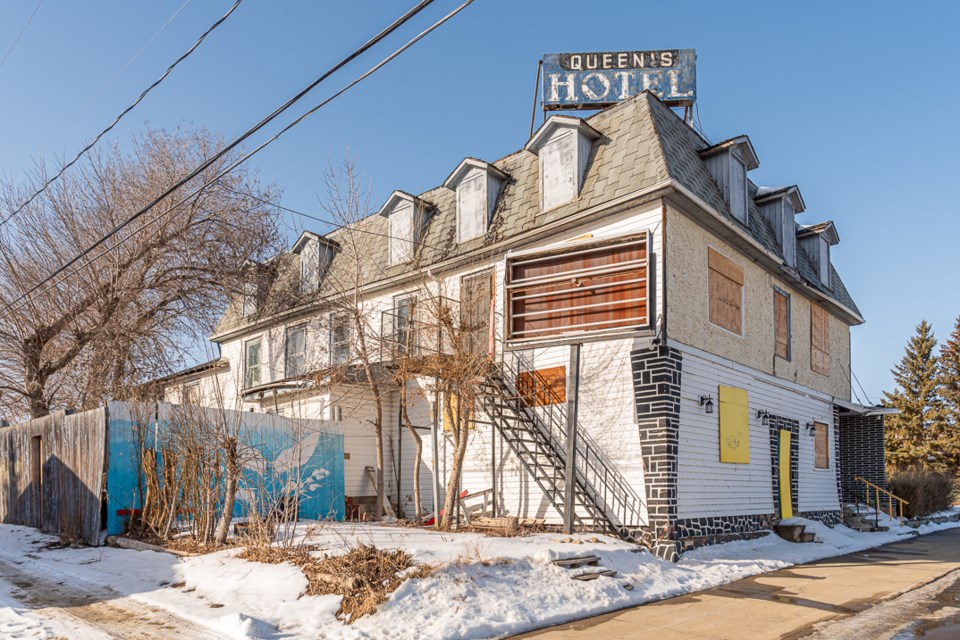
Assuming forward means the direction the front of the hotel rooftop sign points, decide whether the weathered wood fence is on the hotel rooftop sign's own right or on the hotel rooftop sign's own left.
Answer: on the hotel rooftop sign's own right

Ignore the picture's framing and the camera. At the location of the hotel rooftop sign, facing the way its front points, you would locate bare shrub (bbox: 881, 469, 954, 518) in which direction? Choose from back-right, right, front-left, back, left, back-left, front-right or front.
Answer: back-left

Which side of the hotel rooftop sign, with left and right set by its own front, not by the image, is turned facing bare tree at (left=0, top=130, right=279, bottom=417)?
right

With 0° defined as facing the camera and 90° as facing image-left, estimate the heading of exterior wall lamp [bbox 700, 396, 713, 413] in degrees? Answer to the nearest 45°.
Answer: approximately 315°

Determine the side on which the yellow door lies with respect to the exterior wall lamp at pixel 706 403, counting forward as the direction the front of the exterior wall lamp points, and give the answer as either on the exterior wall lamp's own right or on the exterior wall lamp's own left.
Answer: on the exterior wall lamp's own left

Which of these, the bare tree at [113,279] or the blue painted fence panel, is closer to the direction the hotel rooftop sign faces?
the blue painted fence panel

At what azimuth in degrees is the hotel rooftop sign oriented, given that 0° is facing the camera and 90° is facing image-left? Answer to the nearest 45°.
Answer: approximately 0°

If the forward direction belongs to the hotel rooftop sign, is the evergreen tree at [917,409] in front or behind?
behind
